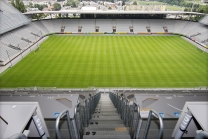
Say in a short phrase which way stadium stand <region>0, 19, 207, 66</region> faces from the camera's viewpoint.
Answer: facing the viewer
